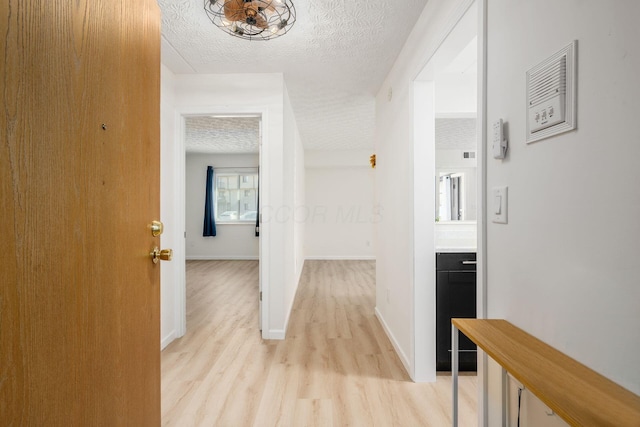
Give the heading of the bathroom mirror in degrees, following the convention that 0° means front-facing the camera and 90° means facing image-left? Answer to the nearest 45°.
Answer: approximately 0°

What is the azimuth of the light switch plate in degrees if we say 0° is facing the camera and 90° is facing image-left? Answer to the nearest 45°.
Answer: approximately 45°

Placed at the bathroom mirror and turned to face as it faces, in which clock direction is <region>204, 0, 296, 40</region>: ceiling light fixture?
The ceiling light fixture is roughly at 1 o'clock from the bathroom mirror.

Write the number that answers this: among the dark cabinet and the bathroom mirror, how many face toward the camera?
2

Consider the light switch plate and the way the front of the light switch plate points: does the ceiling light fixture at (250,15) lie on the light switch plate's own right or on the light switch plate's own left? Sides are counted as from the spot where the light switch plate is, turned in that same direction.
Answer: on the light switch plate's own right
